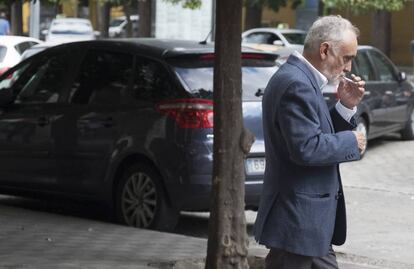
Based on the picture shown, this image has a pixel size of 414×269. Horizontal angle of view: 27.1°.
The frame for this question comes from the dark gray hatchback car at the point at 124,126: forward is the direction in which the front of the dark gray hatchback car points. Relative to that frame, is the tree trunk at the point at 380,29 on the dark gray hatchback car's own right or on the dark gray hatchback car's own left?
on the dark gray hatchback car's own right

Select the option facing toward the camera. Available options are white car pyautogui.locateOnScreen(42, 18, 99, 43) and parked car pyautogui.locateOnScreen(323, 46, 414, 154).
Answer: the white car

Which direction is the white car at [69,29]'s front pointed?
toward the camera

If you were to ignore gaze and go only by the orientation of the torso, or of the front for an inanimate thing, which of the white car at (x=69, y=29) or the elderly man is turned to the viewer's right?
the elderly man

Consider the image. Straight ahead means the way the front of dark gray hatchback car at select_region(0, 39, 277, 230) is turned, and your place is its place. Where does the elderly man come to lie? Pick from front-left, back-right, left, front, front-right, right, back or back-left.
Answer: back-left

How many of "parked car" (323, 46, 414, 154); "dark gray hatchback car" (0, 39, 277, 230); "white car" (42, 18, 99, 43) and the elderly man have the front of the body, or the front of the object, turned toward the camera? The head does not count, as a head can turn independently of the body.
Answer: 1

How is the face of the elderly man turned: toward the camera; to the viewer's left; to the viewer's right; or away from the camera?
to the viewer's right

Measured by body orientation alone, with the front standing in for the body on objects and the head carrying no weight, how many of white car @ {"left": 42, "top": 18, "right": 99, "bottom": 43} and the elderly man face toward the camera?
1

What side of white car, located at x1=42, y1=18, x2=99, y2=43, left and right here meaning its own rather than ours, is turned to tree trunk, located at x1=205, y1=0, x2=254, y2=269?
front

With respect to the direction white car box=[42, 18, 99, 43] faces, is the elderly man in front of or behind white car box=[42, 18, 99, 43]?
in front

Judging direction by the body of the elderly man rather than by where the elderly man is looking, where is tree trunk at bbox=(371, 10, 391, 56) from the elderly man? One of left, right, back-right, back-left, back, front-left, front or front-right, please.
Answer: left

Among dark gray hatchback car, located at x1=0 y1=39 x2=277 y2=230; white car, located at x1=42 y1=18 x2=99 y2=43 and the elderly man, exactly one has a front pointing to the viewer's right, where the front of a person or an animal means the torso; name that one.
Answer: the elderly man

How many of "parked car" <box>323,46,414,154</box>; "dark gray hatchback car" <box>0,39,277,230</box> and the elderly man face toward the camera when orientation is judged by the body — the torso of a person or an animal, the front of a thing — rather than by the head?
0

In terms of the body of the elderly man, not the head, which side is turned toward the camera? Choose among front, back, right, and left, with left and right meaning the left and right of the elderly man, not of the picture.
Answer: right
